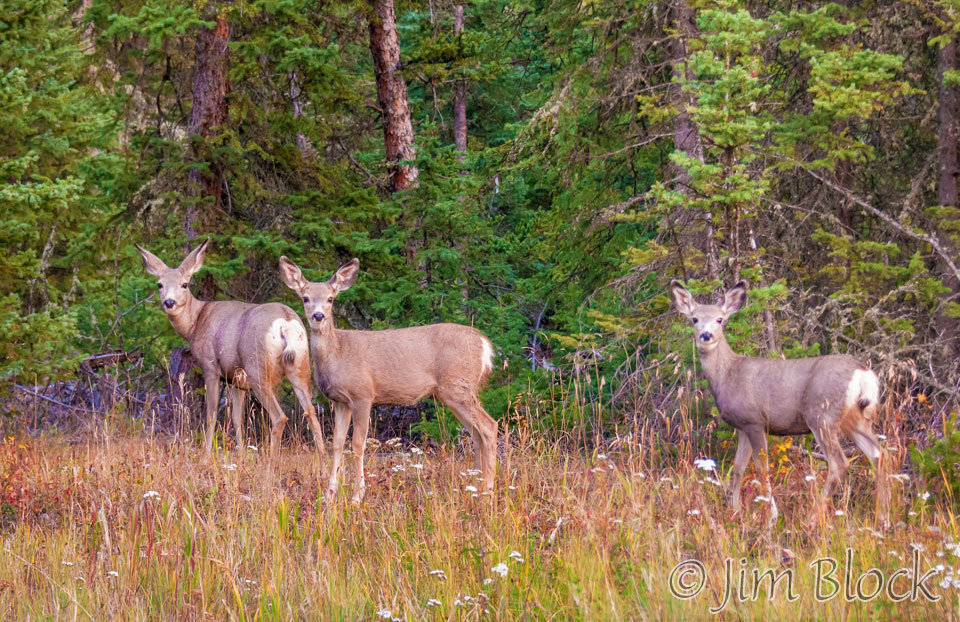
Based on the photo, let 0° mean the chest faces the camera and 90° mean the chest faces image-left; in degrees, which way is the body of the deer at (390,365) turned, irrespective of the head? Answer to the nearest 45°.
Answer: approximately 90°

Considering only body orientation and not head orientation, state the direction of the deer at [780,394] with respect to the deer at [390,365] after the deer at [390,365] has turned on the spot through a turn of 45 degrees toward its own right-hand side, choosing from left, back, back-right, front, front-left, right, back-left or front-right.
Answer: back
